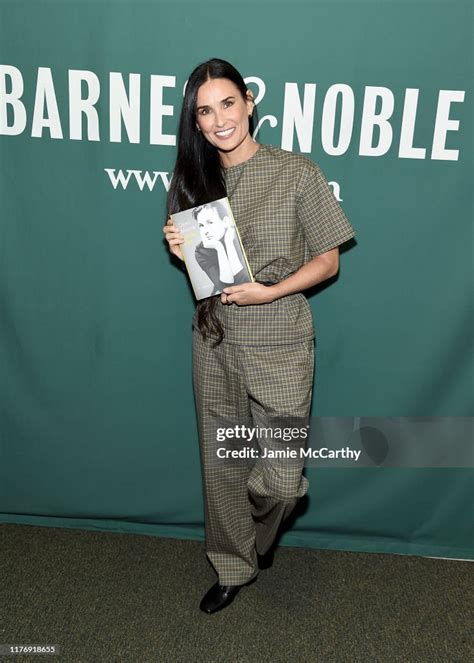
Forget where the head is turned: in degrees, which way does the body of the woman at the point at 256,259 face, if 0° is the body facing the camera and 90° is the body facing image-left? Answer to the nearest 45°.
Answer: approximately 45°
